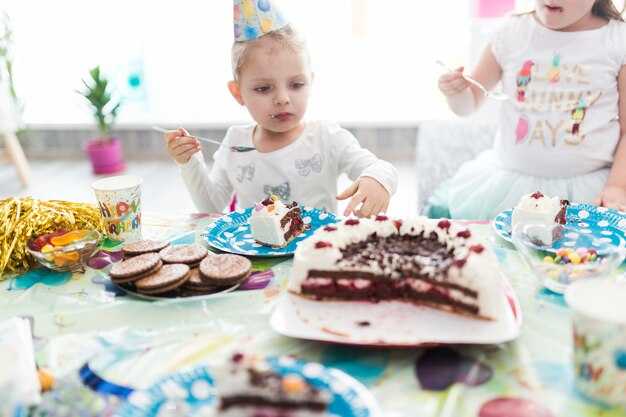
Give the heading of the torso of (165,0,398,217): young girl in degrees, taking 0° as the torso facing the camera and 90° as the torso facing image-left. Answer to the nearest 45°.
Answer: approximately 0°

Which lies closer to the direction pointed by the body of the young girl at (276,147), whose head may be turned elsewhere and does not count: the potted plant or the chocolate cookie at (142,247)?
the chocolate cookie

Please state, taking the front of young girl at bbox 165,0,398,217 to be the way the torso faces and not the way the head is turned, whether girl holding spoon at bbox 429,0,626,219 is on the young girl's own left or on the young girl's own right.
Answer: on the young girl's own left

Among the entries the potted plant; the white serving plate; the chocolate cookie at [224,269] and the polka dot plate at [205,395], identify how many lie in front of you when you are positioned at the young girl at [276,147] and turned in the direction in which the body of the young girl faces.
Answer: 3

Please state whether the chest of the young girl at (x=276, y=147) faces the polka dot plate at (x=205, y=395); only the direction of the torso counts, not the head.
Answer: yes

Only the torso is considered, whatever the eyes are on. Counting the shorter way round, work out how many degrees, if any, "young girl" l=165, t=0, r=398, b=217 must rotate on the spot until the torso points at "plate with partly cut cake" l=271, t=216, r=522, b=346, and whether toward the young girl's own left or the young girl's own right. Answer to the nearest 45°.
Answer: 0° — they already face it
